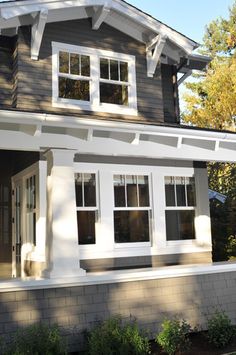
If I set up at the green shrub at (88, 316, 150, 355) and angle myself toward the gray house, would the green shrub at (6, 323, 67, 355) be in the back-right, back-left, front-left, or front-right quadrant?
back-left

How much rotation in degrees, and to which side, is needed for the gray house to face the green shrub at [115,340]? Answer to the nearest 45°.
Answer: approximately 45° to its right

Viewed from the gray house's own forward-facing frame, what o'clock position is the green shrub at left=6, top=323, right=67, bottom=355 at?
The green shrub is roughly at 2 o'clock from the gray house.

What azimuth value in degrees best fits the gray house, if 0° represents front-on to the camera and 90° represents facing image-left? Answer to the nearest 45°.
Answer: approximately 315°
